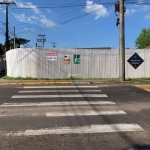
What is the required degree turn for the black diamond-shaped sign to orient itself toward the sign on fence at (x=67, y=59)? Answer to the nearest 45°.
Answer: approximately 90° to its right

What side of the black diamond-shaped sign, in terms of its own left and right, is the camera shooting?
front

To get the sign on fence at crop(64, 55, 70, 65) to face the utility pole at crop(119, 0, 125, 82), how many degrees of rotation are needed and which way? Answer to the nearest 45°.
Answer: approximately 45° to its left

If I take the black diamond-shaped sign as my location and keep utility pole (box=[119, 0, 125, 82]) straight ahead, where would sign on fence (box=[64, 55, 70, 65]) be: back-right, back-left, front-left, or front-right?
front-right

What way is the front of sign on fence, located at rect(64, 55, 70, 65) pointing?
toward the camera

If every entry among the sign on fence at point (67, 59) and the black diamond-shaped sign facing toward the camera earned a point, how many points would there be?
2

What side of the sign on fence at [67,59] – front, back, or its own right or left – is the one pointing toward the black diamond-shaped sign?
left
